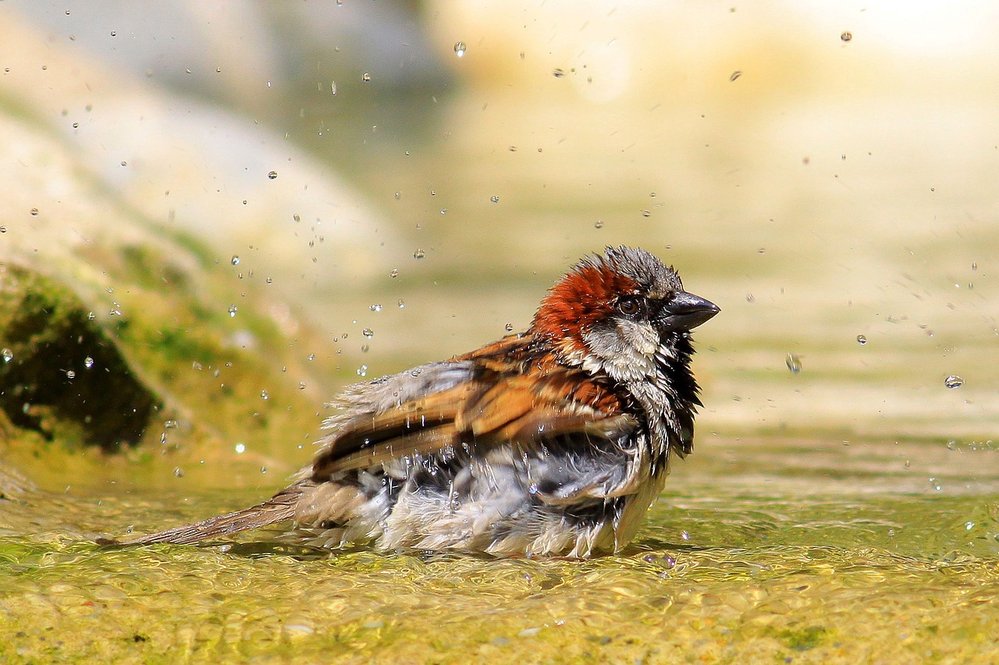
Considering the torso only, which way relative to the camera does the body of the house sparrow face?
to the viewer's right

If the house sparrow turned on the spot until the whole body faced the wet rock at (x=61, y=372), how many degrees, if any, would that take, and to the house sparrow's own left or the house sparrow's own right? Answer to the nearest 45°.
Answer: approximately 135° to the house sparrow's own left
